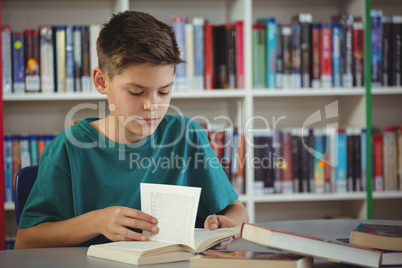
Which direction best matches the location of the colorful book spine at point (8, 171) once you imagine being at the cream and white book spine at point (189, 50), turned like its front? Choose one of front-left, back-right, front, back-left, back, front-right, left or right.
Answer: right

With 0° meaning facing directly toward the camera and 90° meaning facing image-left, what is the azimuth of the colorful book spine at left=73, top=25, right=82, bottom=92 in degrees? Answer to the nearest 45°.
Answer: approximately 0°

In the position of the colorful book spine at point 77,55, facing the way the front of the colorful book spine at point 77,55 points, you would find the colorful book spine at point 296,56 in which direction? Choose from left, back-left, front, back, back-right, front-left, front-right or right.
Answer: left

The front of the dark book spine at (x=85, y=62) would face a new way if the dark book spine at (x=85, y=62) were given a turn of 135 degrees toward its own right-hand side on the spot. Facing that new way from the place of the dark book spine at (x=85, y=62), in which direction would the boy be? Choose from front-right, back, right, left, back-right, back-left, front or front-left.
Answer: back-left

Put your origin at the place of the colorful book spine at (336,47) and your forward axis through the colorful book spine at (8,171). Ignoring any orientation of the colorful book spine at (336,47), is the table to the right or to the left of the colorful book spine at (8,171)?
left

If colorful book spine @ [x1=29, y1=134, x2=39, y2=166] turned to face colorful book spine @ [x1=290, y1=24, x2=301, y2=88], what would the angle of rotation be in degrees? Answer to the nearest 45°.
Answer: approximately 90° to its left
